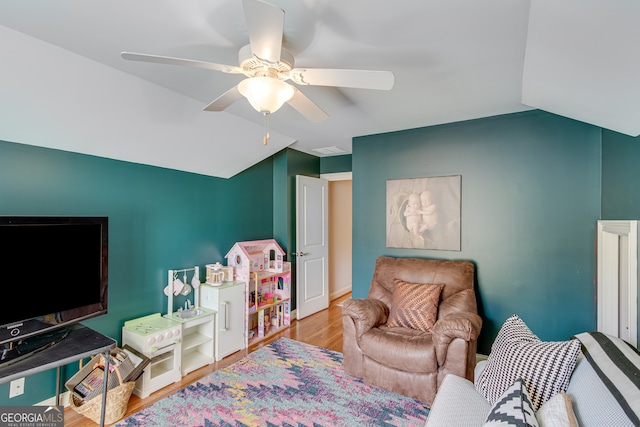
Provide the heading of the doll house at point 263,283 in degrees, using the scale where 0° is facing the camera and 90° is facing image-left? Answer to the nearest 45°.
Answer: approximately 315°

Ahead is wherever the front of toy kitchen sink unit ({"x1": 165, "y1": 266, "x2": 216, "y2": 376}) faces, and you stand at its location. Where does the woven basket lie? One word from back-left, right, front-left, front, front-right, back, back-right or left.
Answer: right

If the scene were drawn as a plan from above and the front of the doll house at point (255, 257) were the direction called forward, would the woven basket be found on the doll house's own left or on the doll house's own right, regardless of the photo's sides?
on the doll house's own right

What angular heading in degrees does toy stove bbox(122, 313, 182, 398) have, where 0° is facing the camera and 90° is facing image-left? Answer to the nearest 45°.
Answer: approximately 315°

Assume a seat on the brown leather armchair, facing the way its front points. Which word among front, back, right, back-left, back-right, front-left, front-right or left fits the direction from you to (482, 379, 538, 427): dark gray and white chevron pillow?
front-left

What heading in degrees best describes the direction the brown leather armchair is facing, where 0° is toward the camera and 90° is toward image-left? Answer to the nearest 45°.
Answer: approximately 45°

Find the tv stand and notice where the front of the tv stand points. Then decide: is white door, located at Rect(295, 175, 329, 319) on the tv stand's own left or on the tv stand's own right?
on the tv stand's own left

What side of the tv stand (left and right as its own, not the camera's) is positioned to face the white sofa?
front

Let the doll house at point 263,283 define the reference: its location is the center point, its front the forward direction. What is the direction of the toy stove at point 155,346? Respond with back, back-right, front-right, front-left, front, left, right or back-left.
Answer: right

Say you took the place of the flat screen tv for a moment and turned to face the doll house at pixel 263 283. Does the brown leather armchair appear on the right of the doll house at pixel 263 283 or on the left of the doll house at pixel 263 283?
right
